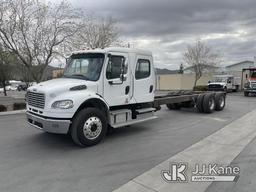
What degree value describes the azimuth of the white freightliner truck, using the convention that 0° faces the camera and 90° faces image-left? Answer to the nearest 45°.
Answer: approximately 45°
